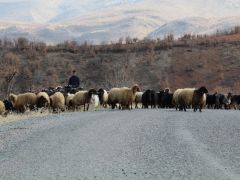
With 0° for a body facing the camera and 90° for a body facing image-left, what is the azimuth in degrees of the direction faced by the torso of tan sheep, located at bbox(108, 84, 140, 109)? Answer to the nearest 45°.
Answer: approximately 270°

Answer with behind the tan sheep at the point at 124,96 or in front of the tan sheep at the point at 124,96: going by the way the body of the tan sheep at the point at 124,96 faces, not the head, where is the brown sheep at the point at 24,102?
behind
